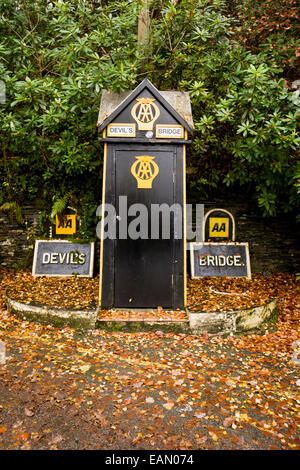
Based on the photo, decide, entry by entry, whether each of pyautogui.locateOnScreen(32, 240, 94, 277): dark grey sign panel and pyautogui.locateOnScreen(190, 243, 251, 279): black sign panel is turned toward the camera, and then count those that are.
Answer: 2

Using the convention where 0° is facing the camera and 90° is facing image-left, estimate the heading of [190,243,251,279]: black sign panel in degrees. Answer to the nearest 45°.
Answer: approximately 0°

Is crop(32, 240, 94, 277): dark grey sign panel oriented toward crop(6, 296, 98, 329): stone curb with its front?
yes

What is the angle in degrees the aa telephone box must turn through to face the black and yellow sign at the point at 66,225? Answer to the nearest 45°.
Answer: approximately 135° to its right

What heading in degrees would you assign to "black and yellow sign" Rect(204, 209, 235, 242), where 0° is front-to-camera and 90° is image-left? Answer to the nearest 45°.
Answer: approximately 0°

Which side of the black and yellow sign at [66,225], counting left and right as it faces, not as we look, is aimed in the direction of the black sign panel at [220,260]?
left
